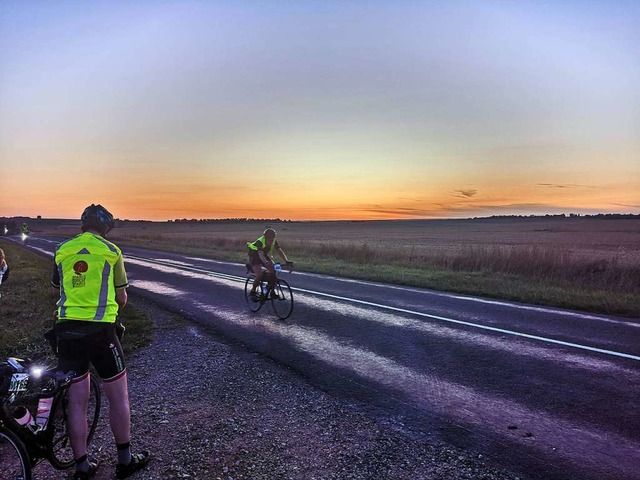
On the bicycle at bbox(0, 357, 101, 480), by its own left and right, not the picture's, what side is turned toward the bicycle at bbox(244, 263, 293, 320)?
back

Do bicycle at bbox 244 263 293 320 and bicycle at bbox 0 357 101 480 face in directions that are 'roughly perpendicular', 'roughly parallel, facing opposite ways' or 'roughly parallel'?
roughly perpendicular

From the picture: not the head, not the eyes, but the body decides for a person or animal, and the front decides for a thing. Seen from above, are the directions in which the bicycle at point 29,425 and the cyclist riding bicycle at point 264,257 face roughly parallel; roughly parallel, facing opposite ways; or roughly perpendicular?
roughly perpendicular

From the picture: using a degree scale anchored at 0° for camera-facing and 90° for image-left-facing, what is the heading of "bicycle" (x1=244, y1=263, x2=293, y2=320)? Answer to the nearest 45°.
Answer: approximately 315°
